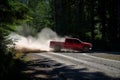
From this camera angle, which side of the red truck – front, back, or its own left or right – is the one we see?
right
